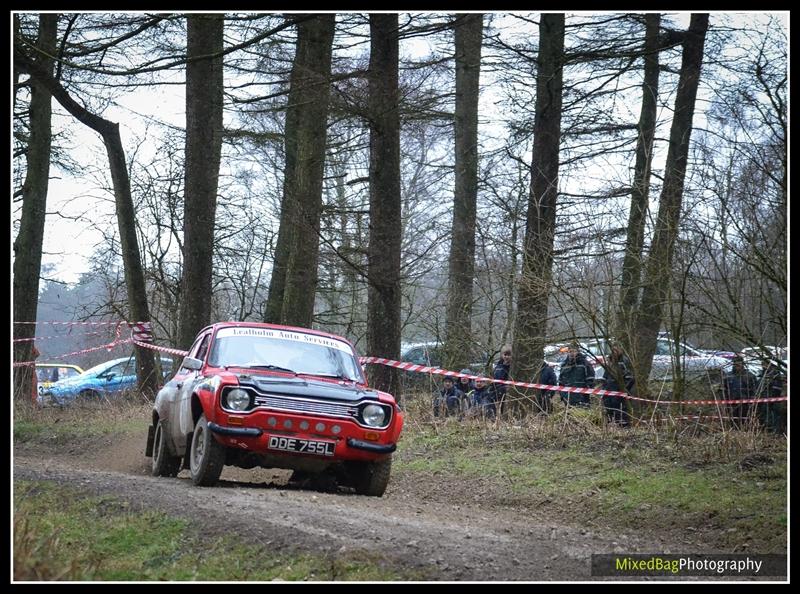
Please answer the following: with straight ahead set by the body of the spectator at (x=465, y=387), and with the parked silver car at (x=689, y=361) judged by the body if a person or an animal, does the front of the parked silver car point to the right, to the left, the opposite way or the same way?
to the left

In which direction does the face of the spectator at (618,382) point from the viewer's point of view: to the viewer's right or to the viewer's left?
to the viewer's left

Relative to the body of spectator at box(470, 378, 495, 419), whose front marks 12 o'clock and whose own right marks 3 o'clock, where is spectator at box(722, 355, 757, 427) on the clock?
spectator at box(722, 355, 757, 427) is roughly at 9 o'clock from spectator at box(470, 378, 495, 419).

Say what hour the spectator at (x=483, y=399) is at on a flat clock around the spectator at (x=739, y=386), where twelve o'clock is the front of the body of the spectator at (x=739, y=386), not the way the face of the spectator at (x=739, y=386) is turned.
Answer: the spectator at (x=483, y=399) is roughly at 4 o'clock from the spectator at (x=739, y=386).

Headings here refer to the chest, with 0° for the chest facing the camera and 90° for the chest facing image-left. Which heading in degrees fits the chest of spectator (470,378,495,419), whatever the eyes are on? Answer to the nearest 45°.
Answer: approximately 45°

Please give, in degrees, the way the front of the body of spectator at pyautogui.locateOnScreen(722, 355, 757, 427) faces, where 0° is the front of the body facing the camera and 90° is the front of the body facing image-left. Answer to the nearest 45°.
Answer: approximately 0°

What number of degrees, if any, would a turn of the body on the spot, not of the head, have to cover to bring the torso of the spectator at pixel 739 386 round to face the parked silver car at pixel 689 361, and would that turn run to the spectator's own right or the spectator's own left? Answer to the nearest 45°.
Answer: approximately 135° to the spectator's own right

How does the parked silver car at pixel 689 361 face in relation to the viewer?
to the viewer's right

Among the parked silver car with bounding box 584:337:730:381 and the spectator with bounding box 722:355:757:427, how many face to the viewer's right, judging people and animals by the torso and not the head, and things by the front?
1

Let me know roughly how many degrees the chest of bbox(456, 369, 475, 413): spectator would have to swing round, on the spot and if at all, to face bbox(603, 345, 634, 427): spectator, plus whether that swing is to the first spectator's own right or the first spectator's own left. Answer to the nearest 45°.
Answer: approximately 45° to the first spectator's own left
